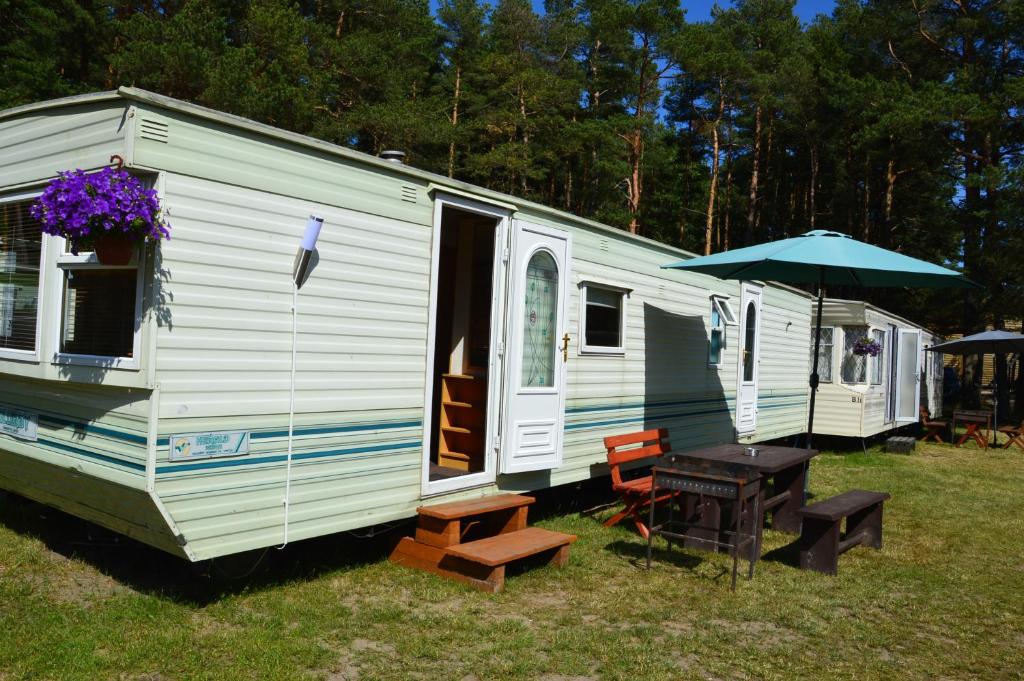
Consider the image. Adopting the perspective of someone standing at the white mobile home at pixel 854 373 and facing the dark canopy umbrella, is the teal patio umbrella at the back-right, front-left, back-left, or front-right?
back-right

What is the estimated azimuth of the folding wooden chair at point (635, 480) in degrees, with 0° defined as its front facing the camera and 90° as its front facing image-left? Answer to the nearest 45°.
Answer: approximately 315°

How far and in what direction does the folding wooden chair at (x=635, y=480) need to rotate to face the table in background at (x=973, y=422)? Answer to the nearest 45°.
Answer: approximately 90° to its left

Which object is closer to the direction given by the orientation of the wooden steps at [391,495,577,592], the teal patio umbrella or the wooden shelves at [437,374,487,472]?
the teal patio umbrella

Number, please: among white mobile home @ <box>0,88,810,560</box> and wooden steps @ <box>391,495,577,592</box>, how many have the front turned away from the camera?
0

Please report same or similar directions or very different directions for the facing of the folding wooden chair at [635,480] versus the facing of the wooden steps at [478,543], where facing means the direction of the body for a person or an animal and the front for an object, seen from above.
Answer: same or similar directions

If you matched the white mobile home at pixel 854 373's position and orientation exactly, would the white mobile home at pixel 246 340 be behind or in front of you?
in front

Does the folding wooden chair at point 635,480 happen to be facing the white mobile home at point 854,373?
no

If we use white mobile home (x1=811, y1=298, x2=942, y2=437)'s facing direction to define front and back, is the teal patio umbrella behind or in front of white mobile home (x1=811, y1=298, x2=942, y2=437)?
in front

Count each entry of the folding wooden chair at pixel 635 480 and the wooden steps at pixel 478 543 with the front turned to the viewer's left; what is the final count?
0

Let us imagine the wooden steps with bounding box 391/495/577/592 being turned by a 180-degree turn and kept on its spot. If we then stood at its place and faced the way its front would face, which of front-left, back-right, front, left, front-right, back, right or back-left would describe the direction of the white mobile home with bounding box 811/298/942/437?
right

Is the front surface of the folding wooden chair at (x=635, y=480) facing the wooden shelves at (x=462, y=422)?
no

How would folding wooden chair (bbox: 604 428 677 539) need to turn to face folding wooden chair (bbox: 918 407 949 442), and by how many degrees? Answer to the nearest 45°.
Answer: approximately 90° to its left

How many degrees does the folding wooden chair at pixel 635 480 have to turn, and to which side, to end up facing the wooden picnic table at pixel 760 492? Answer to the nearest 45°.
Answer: approximately 45° to its left
